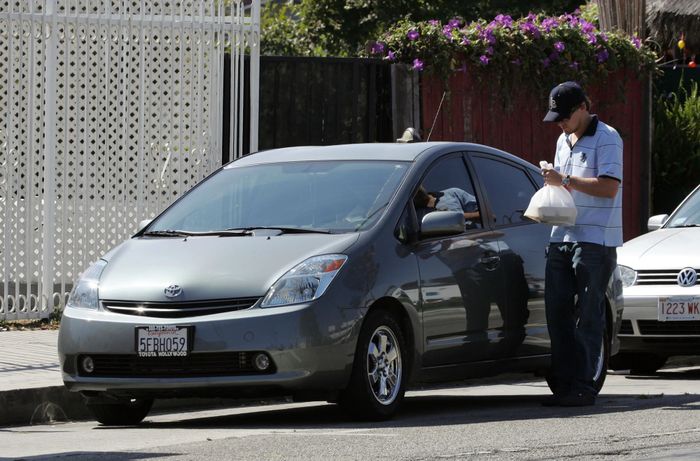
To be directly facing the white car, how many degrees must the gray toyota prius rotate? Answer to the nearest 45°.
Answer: approximately 180°

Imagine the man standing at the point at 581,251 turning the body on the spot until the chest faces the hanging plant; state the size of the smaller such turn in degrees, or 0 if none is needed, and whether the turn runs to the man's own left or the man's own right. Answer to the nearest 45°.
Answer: approximately 135° to the man's own right

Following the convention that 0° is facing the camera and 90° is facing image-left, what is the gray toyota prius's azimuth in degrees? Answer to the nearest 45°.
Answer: approximately 45°

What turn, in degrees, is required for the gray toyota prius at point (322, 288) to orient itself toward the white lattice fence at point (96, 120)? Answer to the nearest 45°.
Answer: approximately 135° to its right

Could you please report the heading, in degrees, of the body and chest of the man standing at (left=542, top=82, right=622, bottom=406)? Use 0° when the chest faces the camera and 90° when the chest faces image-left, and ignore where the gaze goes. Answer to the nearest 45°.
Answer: approximately 45°

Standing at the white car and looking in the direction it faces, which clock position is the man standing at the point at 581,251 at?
The man standing is roughly at 11 o'clock from the white car.

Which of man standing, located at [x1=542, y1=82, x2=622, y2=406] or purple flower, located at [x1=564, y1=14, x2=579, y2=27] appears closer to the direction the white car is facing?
the man standing

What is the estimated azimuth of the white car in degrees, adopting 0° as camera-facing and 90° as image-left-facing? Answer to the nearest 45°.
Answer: approximately 45°

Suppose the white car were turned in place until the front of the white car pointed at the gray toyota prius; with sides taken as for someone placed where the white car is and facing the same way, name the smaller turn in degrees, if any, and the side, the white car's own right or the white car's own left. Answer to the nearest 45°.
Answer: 0° — it already faces it

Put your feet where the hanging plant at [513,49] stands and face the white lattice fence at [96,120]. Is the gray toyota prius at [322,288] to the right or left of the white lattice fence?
left

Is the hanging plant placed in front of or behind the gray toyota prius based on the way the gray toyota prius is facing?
behind
